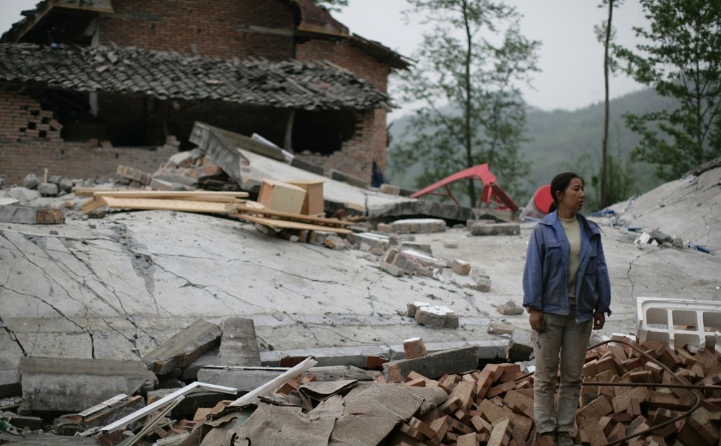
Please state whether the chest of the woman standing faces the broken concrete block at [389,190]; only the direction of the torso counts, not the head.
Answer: no

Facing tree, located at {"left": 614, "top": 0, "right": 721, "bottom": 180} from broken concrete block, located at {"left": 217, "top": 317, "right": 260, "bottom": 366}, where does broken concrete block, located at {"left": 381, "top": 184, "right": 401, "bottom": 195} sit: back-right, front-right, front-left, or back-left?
front-left

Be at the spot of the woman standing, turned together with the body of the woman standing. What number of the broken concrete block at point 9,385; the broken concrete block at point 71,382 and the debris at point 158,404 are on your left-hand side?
0

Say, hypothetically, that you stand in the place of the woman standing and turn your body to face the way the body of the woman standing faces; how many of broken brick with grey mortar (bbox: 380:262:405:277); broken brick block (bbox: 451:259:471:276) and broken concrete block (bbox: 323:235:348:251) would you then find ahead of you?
0

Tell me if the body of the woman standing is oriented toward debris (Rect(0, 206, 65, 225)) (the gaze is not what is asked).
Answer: no

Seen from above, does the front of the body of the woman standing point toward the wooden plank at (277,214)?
no

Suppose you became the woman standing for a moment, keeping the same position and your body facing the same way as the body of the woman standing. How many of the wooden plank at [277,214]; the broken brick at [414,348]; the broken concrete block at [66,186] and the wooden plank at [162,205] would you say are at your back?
4

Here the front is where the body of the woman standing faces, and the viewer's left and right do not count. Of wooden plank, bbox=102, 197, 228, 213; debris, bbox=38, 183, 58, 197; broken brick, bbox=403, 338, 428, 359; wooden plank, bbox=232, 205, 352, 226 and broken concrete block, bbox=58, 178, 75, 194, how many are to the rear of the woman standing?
5

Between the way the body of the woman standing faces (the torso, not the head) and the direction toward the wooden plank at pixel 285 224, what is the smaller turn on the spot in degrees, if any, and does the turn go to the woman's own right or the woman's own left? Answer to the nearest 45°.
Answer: approximately 180°

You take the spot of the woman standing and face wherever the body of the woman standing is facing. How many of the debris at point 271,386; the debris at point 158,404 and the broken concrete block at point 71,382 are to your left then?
0

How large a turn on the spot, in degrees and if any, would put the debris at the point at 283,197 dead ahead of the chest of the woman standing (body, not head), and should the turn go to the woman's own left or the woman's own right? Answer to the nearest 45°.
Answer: approximately 180°

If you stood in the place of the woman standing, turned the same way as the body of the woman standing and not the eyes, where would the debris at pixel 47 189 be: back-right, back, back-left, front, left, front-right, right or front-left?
back

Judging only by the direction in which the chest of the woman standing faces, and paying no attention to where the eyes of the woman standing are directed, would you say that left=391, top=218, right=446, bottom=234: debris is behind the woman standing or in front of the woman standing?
behind

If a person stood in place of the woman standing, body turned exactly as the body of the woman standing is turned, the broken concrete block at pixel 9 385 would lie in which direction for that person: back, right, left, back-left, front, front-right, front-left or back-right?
back-right

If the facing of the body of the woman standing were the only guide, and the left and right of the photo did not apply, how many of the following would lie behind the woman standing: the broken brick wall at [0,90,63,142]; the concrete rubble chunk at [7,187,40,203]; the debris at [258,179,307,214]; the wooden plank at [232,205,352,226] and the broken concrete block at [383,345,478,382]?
5

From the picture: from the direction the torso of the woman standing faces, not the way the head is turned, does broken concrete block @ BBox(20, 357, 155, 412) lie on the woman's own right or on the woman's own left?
on the woman's own right

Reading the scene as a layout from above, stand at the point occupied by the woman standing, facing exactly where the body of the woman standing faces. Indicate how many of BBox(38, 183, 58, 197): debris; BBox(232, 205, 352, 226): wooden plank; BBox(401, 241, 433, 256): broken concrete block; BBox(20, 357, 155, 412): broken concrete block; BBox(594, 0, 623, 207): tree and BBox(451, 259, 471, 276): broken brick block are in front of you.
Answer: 0

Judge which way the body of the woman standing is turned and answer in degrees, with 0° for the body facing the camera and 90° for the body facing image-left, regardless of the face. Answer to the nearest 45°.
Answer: approximately 315°

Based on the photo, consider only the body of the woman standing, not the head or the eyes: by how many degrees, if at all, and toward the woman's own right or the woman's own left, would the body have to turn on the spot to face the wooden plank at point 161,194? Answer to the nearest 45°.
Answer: approximately 180°

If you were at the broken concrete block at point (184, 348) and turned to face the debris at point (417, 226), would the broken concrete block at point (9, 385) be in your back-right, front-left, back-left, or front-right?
back-left

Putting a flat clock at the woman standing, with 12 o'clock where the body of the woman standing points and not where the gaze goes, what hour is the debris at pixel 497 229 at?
The debris is roughly at 7 o'clock from the woman standing.

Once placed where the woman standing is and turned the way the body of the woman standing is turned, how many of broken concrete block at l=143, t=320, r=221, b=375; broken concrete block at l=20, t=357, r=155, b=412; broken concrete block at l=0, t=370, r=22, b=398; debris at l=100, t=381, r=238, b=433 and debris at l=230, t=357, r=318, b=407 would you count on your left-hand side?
0

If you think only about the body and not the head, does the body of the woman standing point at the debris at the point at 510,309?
no

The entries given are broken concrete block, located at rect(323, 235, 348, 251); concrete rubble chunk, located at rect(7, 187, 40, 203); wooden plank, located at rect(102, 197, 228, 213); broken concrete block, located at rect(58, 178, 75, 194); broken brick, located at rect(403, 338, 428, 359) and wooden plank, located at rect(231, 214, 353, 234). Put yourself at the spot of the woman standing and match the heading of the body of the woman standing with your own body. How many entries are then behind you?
6
